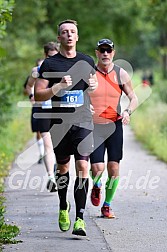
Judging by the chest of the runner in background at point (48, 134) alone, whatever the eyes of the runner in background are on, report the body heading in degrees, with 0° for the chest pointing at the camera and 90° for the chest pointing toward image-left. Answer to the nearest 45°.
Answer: approximately 0°
